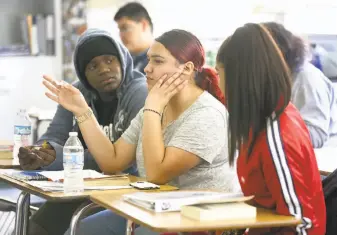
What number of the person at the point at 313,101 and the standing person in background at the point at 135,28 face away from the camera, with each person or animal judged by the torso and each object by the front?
0

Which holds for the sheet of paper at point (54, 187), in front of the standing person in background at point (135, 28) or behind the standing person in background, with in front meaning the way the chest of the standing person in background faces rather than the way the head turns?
in front

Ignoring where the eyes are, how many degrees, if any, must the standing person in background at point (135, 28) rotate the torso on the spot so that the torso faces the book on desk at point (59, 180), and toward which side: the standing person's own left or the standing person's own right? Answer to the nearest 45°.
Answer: approximately 45° to the standing person's own left

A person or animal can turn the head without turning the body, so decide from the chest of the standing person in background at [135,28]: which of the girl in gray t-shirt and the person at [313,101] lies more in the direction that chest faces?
the girl in gray t-shirt

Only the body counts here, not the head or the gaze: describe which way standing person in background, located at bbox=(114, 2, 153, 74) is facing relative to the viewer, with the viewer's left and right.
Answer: facing the viewer and to the left of the viewer

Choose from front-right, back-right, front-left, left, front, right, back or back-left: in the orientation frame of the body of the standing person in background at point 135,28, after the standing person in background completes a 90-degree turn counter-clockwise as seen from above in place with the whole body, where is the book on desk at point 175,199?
front-right

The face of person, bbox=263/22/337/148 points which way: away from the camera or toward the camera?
away from the camera

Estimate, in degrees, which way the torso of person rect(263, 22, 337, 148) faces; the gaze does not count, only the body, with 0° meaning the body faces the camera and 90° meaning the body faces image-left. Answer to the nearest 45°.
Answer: approximately 90°

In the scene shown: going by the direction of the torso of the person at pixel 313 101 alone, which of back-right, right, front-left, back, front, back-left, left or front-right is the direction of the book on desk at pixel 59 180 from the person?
front-left

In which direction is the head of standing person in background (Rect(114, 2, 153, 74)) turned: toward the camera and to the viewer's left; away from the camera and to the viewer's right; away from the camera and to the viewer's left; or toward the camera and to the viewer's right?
toward the camera and to the viewer's left

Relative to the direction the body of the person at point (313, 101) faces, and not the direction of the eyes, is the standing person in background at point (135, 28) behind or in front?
in front

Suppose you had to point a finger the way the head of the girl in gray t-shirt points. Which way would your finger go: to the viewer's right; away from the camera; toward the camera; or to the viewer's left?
to the viewer's left
